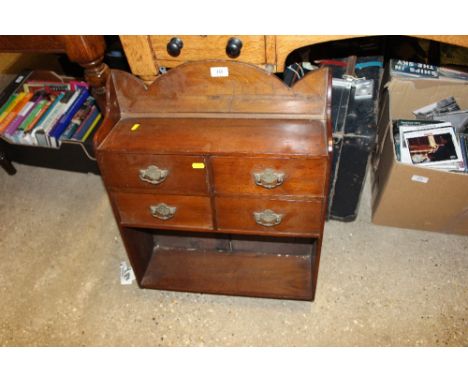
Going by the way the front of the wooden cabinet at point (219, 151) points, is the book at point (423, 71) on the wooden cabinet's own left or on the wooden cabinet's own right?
on the wooden cabinet's own left

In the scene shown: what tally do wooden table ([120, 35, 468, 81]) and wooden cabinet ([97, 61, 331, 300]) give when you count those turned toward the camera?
2

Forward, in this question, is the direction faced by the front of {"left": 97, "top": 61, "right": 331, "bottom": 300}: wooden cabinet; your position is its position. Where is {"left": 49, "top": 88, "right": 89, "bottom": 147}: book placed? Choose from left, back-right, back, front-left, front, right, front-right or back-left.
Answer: back-right

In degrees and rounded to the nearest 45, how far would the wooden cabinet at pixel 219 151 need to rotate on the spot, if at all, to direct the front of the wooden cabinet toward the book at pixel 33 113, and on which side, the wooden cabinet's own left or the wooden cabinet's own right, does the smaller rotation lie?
approximately 135° to the wooden cabinet's own right

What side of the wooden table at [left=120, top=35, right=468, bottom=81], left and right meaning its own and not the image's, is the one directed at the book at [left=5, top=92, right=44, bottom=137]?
right

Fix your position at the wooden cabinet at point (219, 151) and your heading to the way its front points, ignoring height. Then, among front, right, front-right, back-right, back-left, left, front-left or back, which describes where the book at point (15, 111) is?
back-right

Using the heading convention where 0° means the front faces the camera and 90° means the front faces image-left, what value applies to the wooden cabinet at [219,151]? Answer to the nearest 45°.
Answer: approximately 0°
